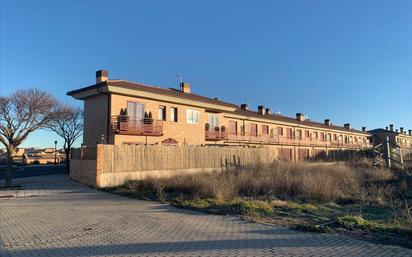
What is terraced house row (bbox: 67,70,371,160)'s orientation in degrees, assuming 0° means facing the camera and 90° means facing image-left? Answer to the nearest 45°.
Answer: approximately 315°

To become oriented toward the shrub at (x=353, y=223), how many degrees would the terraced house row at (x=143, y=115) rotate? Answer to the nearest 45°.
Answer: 0° — it already faces it

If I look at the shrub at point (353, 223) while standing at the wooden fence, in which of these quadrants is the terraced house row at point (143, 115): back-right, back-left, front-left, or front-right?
back-left
